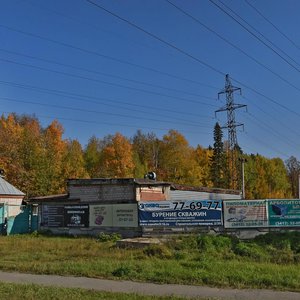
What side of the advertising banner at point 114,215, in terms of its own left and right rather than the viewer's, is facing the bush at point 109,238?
front

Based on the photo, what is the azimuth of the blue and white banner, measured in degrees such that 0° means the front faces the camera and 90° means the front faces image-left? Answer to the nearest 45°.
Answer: approximately 0°

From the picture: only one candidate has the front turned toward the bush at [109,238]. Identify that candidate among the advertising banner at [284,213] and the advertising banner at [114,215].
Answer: the advertising banner at [114,215]

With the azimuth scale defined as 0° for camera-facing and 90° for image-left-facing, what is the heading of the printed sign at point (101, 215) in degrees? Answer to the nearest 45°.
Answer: approximately 0°

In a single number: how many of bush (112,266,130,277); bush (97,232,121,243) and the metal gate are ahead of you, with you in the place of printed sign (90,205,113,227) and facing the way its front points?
2

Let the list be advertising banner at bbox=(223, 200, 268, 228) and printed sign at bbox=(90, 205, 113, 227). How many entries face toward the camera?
2

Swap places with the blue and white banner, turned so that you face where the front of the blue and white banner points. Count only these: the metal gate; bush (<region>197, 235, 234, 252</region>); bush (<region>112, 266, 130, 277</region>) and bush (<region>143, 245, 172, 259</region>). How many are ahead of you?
3

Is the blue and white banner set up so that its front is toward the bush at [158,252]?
yes

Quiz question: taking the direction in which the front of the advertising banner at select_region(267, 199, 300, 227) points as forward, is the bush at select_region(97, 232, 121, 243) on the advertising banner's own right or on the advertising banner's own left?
on the advertising banner's own right

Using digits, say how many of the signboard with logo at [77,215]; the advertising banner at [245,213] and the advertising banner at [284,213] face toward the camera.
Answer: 3
